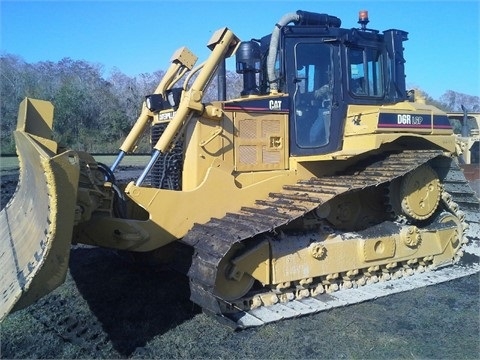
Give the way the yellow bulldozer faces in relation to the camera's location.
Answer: facing the viewer and to the left of the viewer
